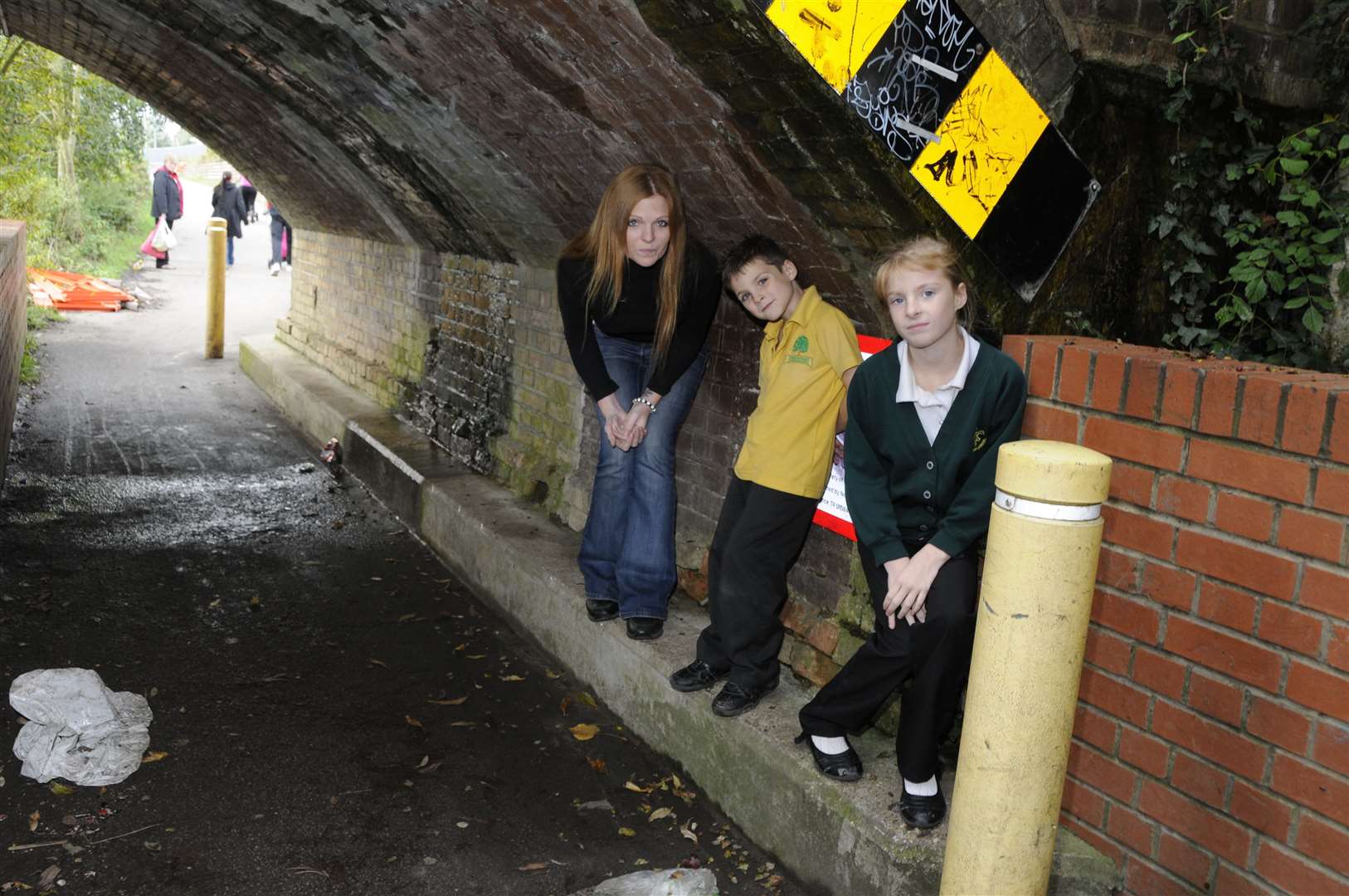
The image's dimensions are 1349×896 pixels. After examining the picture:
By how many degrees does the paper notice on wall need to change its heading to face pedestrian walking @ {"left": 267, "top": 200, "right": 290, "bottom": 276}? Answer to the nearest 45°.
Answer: approximately 90° to its right

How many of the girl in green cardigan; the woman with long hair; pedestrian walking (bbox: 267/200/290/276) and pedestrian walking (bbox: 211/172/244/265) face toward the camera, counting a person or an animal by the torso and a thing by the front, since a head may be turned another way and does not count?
2

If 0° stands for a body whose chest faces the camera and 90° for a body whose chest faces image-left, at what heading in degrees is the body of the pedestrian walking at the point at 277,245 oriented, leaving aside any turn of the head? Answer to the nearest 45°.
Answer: approximately 180°

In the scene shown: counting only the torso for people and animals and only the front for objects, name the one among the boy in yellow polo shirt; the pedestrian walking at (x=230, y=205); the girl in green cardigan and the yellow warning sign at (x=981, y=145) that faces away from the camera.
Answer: the pedestrian walking

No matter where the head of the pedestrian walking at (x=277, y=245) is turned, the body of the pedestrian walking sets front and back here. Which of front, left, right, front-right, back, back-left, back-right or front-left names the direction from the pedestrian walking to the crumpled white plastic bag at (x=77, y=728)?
back

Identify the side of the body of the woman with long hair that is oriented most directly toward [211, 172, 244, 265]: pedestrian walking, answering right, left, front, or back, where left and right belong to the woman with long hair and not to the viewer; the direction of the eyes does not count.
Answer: back

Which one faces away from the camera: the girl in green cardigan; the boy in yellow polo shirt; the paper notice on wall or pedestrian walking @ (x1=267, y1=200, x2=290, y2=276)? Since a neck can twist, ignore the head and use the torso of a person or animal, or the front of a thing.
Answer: the pedestrian walking

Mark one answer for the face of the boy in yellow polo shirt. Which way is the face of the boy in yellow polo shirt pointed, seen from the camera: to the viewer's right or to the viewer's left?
to the viewer's left

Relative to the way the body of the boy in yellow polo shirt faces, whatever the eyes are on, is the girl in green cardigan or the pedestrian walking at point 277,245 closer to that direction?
the girl in green cardigan

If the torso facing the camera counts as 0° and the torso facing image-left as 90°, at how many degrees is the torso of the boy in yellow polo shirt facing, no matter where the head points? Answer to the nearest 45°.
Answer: approximately 45°
